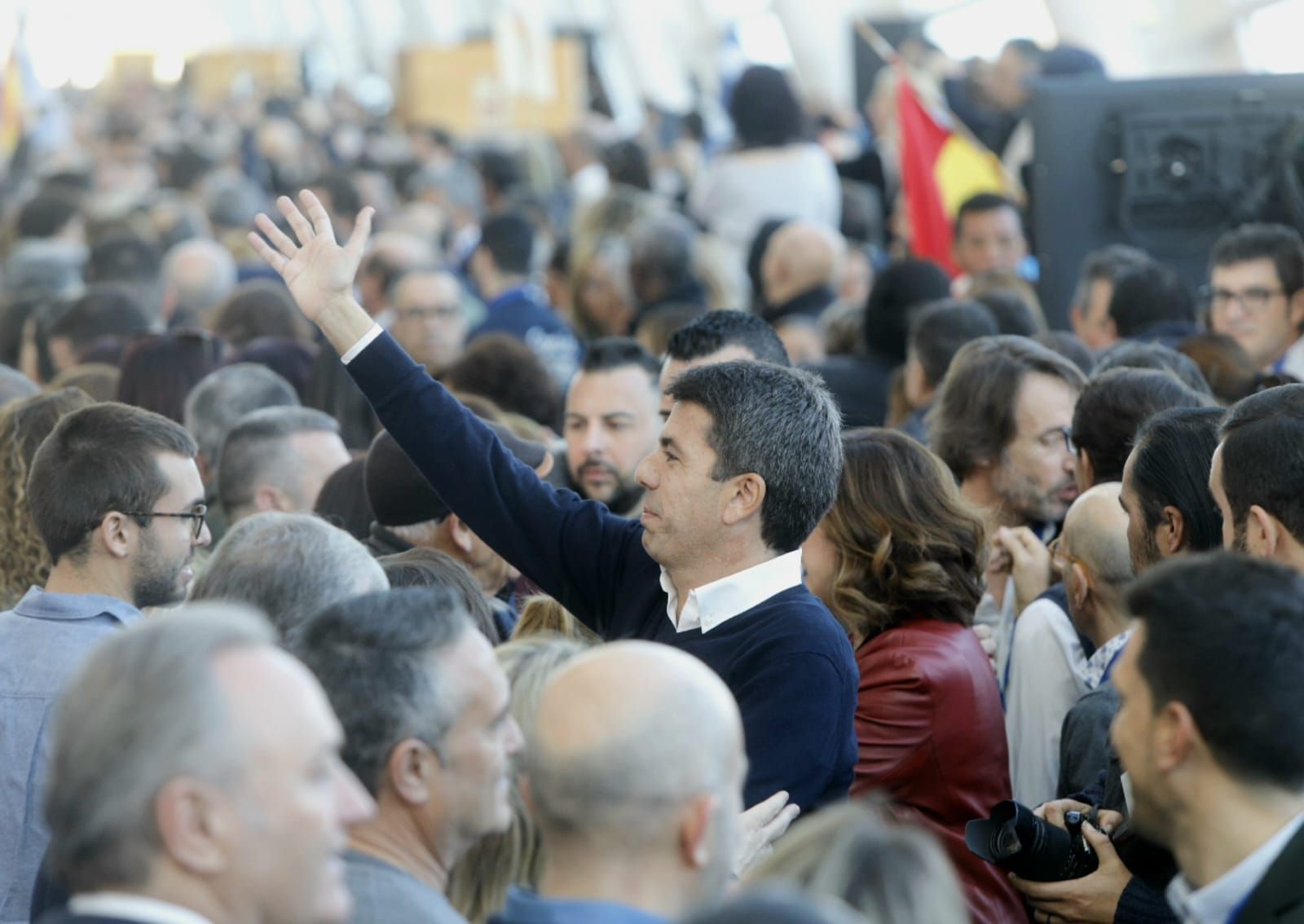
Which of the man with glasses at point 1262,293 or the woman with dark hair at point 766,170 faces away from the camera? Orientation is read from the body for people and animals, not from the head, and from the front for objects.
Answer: the woman with dark hair

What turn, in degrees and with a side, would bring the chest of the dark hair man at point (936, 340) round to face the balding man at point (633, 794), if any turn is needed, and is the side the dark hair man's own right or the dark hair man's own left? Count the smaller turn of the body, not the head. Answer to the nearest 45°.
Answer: approximately 135° to the dark hair man's own left

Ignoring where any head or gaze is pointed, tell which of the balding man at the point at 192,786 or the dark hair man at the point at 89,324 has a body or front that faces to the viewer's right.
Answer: the balding man

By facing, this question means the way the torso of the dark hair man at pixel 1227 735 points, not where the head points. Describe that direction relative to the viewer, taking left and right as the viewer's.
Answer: facing away from the viewer and to the left of the viewer

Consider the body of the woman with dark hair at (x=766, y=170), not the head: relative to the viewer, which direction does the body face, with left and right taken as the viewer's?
facing away from the viewer

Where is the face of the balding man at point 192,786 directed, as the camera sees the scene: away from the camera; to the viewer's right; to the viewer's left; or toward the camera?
to the viewer's right

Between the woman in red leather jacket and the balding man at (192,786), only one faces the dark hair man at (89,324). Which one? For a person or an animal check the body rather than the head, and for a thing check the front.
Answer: the woman in red leather jacket

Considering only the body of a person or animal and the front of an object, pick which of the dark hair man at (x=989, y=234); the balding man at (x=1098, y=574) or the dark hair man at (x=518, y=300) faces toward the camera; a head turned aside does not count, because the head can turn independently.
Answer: the dark hair man at (x=989, y=234)

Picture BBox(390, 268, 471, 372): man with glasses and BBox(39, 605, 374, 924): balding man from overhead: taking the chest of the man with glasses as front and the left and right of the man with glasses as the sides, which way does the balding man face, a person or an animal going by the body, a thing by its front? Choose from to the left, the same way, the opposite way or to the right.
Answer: to the left

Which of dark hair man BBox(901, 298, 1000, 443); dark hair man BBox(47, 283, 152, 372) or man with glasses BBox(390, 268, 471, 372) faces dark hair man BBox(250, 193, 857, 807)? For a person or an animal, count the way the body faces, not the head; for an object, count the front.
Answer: the man with glasses

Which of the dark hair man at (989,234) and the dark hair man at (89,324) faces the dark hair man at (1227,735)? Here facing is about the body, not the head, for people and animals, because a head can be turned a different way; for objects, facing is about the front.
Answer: the dark hair man at (989,234)
